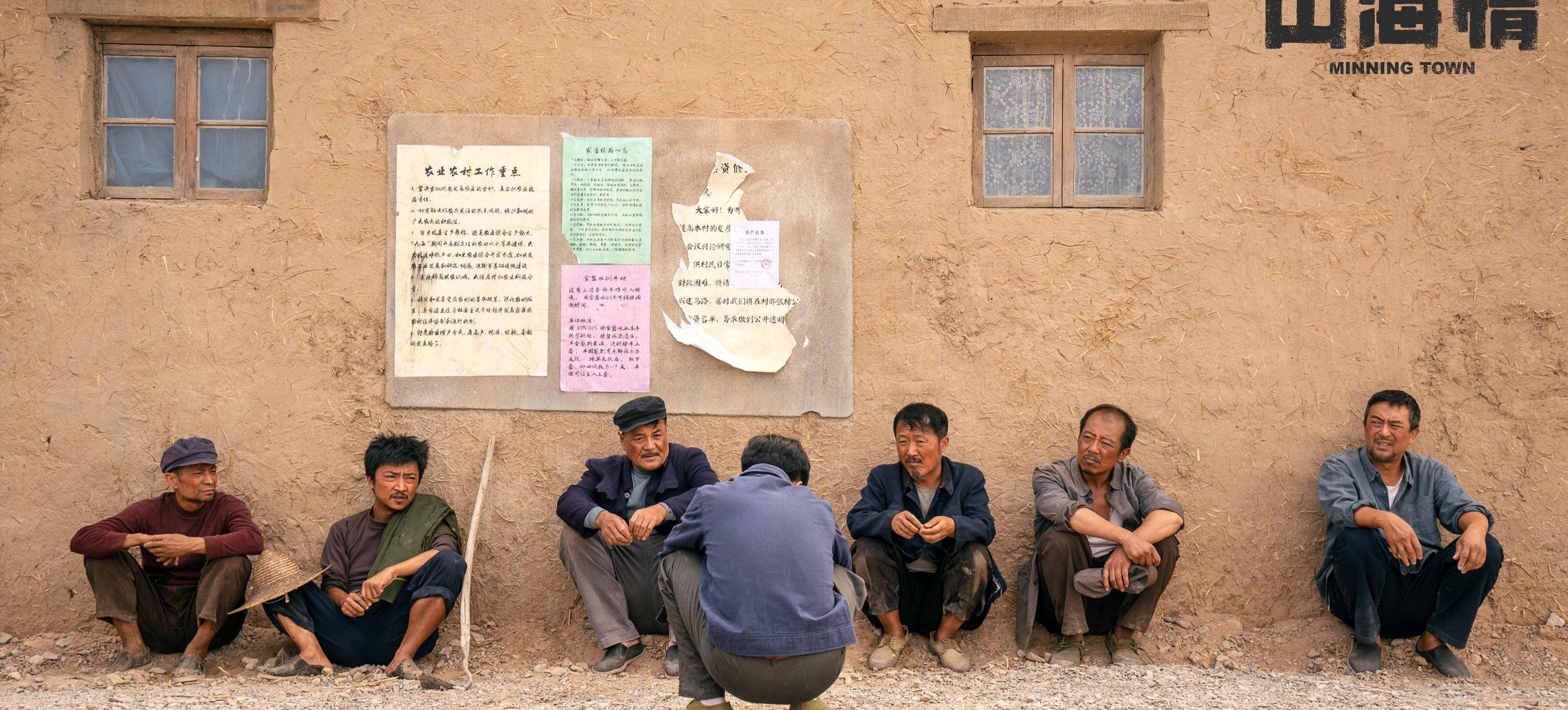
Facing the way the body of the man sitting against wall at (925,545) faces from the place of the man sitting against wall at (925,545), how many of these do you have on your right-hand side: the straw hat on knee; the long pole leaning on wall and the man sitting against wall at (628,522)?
3

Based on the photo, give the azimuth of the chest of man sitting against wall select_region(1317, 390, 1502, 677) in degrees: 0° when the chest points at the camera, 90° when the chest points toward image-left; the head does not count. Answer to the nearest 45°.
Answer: approximately 0°

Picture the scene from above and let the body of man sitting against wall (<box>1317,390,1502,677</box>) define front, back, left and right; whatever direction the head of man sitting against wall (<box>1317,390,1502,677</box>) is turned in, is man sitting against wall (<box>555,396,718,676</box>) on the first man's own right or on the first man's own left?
on the first man's own right

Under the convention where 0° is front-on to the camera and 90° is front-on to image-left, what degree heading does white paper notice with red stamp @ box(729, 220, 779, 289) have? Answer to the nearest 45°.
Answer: approximately 0°

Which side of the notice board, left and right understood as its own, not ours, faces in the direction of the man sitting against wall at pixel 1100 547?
left

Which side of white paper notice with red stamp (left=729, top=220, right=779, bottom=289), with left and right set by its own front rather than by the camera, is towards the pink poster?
right

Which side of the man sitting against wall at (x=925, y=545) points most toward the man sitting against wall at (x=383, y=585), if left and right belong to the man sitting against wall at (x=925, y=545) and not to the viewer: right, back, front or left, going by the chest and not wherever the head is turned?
right

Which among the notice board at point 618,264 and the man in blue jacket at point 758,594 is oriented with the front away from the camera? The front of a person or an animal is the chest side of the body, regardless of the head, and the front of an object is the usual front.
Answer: the man in blue jacket

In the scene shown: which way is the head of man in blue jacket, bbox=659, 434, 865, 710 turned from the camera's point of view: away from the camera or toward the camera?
away from the camera
